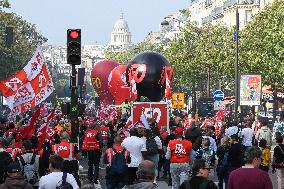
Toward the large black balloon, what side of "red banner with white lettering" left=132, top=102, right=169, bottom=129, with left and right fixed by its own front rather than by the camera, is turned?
back

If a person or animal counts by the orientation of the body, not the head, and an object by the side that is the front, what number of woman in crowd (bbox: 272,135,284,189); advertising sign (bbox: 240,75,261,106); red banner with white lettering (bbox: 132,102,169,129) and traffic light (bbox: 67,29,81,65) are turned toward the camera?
3

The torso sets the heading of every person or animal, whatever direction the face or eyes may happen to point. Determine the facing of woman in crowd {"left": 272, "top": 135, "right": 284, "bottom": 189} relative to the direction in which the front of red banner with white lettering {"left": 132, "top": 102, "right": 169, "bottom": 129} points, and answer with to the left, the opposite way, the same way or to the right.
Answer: the opposite way

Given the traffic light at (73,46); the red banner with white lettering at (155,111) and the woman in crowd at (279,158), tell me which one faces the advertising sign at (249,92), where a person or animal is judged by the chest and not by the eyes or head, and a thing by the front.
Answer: the woman in crowd

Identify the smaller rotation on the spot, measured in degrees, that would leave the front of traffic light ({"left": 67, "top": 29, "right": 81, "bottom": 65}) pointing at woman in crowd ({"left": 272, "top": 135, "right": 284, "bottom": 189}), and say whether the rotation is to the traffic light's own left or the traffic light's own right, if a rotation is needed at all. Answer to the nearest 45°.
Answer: approximately 90° to the traffic light's own left

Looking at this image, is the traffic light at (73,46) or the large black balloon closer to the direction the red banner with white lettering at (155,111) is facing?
the traffic light

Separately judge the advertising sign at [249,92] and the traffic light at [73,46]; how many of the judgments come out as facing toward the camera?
2

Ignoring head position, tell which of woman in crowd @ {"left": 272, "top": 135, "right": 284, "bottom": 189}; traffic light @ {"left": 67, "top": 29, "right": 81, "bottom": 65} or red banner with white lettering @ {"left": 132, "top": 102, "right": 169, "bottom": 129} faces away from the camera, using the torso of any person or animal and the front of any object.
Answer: the woman in crowd

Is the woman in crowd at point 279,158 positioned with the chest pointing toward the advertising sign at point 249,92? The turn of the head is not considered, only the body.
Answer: yes

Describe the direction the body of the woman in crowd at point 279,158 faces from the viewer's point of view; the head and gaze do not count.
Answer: away from the camera
